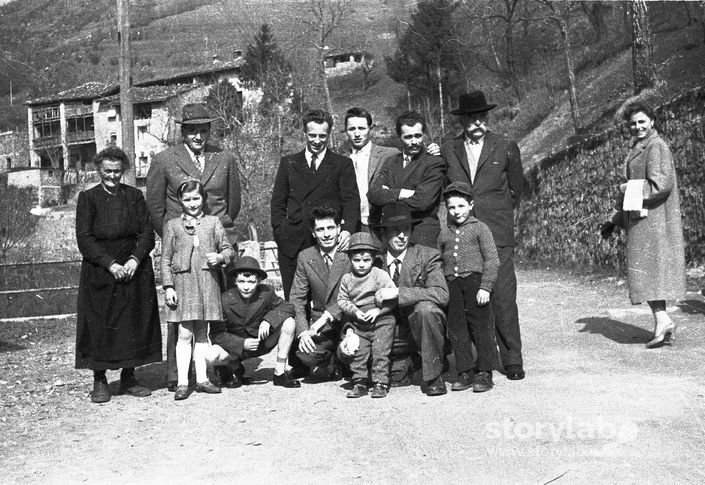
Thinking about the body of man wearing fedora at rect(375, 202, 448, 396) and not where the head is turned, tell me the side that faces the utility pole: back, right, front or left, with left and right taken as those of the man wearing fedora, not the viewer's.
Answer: right

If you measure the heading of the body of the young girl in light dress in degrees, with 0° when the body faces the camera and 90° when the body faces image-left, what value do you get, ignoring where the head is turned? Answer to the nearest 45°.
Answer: approximately 0°

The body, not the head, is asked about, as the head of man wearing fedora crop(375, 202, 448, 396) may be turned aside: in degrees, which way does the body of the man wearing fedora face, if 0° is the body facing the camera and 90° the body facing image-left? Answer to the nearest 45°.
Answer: approximately 45°

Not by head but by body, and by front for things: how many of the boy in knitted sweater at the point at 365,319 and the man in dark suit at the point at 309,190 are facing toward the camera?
2

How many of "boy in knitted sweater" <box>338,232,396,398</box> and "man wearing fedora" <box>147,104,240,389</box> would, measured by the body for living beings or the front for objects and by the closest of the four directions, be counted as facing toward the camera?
2

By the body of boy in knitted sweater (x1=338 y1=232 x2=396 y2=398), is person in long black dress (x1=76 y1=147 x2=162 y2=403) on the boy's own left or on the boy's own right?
on the boy's own right
